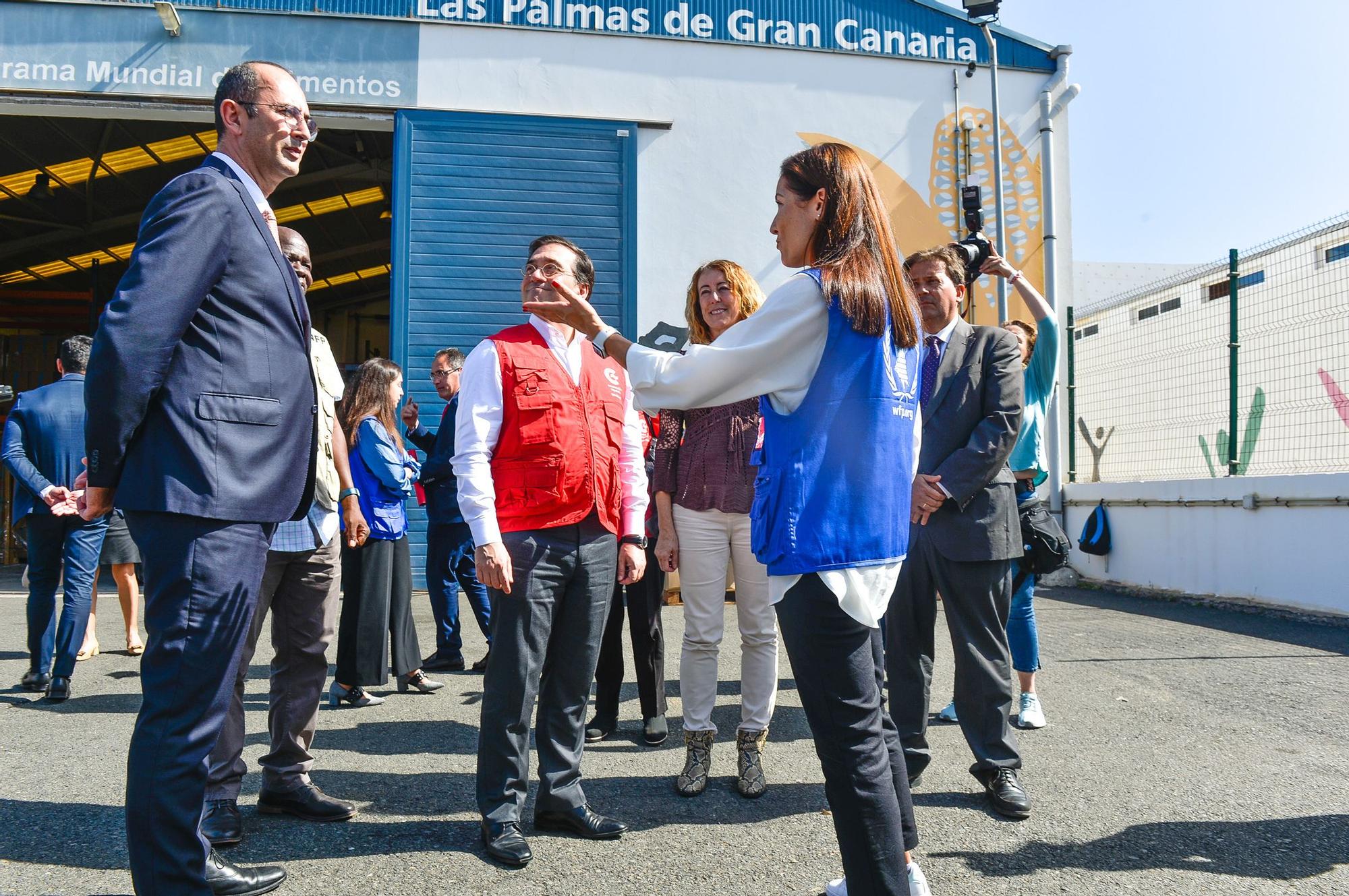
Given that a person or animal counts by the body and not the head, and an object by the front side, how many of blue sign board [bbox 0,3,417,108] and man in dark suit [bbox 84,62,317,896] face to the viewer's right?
1

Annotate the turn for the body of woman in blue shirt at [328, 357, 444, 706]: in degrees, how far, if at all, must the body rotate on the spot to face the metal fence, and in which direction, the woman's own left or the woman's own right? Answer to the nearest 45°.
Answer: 0° — they already face it

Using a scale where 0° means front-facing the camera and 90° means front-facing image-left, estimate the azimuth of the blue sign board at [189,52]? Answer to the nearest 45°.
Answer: approximately 0°

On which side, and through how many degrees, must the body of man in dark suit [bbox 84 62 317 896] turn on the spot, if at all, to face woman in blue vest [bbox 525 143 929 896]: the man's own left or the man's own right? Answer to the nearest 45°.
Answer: approximately 45° to the man's own right

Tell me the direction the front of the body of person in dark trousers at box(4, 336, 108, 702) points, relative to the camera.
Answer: away from the camera

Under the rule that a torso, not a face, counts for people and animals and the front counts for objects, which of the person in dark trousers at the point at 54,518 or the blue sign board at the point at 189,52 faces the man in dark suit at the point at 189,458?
the blue sign board

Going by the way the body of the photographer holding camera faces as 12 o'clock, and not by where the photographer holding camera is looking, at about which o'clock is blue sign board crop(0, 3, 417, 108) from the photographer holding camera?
The blue sign board is roughly at 2 o'clock from the photographer holding camera.

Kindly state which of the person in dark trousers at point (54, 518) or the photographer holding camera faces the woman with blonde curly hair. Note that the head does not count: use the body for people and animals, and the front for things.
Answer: the photographer holding camera

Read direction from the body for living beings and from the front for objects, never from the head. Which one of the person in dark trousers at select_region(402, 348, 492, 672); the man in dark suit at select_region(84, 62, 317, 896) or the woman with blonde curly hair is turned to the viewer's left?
the person in dark trousers

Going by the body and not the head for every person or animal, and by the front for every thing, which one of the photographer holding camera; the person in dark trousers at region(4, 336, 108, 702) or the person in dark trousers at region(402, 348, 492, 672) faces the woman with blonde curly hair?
the photographer holding camera

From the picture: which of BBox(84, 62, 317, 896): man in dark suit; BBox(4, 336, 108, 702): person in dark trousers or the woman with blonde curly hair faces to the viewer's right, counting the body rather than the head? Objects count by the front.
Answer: the man in dark suit

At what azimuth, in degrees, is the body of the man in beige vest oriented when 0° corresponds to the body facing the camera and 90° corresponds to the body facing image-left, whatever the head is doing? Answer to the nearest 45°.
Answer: approximately 315°

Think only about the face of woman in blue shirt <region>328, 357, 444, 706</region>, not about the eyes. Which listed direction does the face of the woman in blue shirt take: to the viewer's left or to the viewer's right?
to the viewer's right
